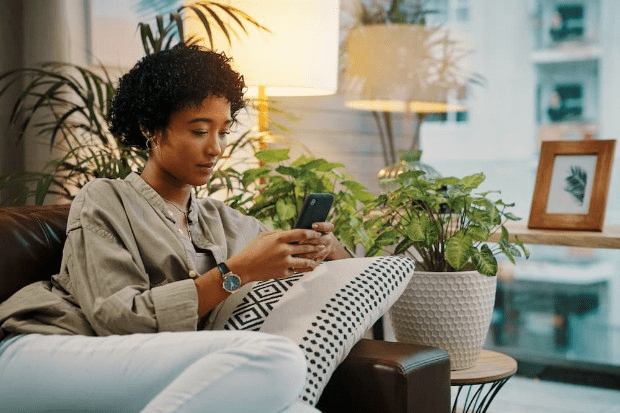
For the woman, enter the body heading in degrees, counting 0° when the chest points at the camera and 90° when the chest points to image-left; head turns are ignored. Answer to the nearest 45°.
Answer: approximately 315°

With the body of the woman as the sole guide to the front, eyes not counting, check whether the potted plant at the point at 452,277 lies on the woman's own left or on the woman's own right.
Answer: on the woman's own left

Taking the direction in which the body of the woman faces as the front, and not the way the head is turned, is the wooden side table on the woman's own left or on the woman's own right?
on the woman's own left

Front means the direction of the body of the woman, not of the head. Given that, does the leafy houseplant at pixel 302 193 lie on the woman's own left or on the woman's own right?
on the woman's own left

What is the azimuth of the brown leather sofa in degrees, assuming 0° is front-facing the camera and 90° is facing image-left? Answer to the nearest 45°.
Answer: approximately 315°

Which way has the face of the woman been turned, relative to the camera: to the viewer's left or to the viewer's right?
to the viewer's right

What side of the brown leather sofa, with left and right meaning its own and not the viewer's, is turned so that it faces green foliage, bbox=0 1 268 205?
back

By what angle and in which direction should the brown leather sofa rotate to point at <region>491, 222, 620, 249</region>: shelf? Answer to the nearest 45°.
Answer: approximately 90° to its left

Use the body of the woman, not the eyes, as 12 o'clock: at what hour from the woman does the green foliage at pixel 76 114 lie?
The green foliage is roughly at 7 o'clock from the woman.

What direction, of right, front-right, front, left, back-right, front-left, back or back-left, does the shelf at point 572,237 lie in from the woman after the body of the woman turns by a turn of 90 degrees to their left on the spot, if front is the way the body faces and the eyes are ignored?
front
